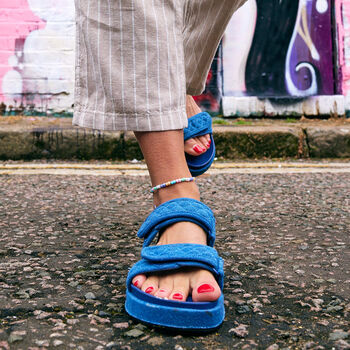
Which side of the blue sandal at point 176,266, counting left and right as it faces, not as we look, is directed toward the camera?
front
